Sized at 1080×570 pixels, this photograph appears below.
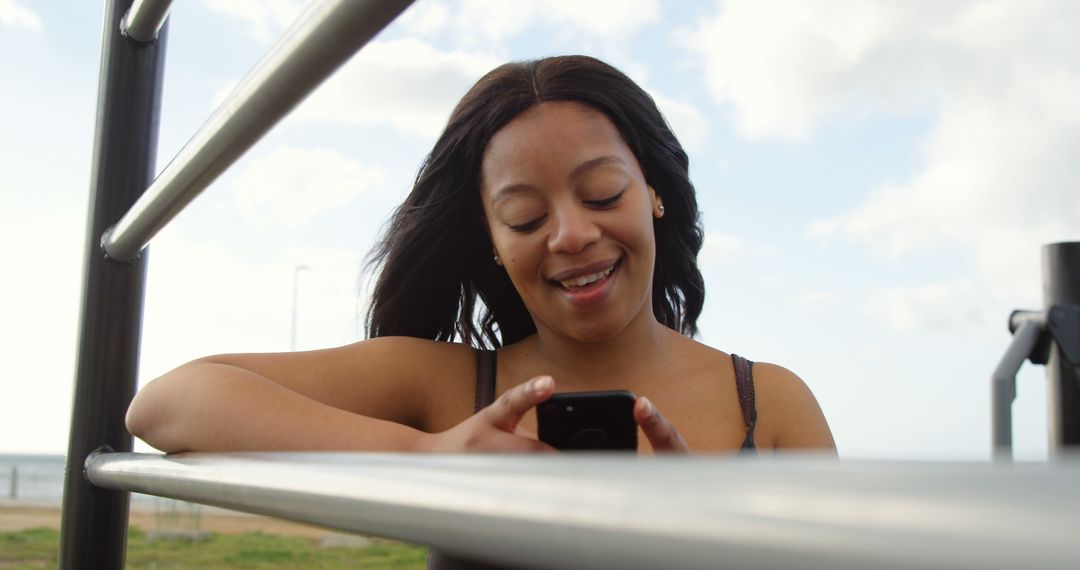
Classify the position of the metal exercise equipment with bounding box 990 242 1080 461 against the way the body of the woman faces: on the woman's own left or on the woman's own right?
on the woman's own left

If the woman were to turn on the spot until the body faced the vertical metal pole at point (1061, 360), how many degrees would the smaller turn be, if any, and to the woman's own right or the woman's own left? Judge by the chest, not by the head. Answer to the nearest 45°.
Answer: approximately 90° to the woman's own left

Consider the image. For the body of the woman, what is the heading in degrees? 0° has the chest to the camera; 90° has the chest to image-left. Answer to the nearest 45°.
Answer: approximately 0°

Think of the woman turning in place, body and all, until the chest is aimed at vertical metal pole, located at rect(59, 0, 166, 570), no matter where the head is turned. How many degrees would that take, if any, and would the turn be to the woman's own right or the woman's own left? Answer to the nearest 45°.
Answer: approximately 45° to the woman's own right

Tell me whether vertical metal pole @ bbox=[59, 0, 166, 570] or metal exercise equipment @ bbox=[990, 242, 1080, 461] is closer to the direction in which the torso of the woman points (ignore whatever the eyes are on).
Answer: the vertical metal pole
